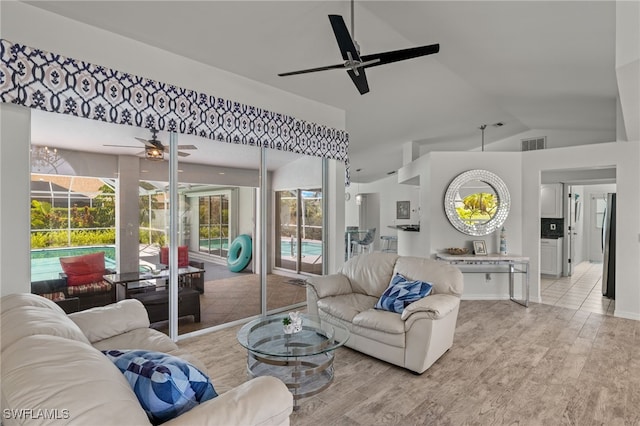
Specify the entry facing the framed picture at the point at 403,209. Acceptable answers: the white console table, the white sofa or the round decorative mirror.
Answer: the white sofa

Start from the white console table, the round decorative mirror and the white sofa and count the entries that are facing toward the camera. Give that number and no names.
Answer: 2

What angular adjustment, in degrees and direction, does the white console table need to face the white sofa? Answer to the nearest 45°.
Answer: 0° — it already faces it

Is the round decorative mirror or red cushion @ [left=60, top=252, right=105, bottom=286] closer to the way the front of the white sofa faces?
the round decorative mirror

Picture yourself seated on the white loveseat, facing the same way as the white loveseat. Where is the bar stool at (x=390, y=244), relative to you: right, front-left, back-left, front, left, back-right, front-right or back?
back-right

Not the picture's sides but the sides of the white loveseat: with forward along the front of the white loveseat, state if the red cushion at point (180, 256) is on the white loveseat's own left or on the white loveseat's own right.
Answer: on the white loveseat's own right

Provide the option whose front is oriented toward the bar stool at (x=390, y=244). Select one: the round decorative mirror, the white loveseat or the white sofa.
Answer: the white sofa

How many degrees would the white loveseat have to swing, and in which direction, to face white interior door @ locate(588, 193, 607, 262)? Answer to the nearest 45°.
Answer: approximately 180°
